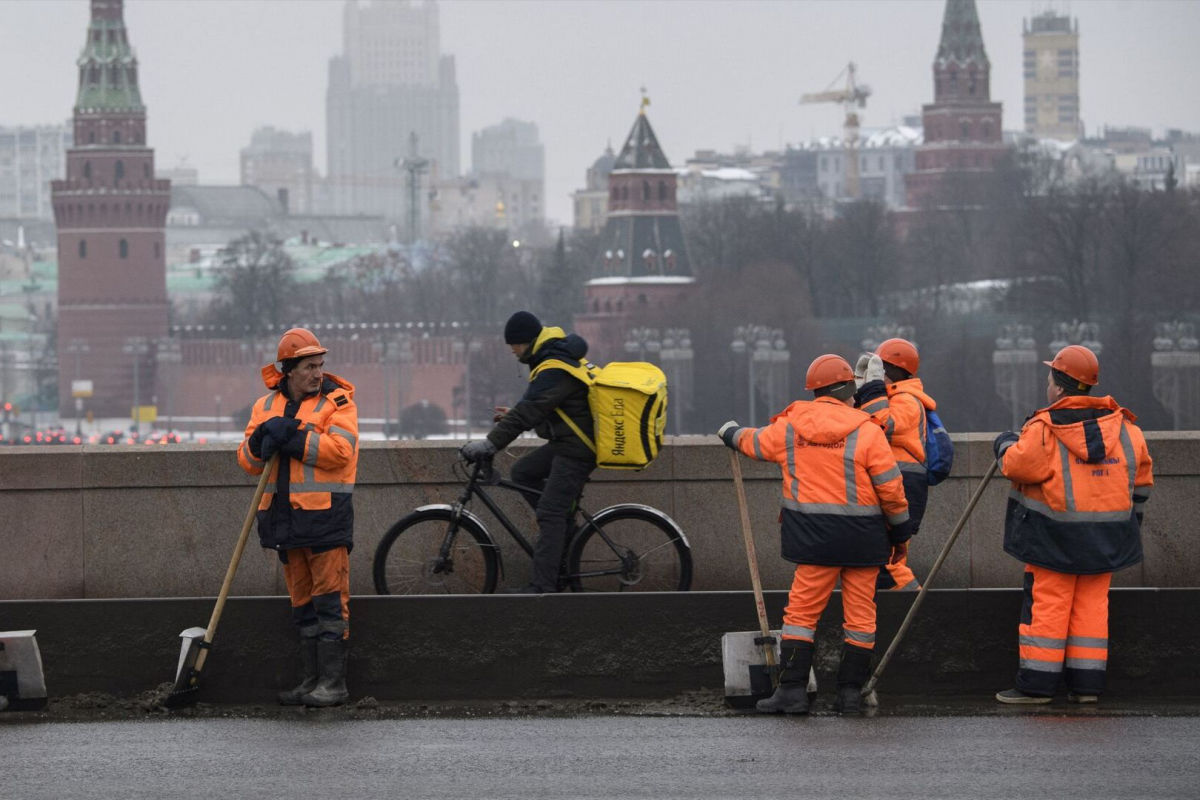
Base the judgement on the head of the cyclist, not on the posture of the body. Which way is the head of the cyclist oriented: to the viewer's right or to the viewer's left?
to the viewer's left

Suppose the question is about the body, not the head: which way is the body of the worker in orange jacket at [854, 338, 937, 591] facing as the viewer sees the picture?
to the viewer's left

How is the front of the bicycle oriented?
to the viewer's left

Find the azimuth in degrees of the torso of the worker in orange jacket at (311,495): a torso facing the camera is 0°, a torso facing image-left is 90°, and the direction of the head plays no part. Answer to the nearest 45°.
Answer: approximately 45°

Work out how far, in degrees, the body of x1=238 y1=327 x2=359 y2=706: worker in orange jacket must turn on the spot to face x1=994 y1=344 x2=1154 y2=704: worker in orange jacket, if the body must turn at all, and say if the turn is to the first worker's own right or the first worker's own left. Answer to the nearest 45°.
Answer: approximately 135° to the first worker's own left

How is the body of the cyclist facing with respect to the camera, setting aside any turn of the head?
to the viewer's left

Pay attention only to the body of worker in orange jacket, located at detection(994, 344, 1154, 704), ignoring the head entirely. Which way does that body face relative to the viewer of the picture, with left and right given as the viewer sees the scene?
facing away from the viewer and to the left of the viewer

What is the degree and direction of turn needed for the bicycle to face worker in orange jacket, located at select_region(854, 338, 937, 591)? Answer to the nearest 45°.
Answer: approximately 135° to its left

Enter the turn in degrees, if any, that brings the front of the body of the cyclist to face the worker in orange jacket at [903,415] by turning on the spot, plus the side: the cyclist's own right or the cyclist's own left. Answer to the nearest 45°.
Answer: approximately 180°

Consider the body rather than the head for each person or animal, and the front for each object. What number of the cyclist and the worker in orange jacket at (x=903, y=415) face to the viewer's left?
2

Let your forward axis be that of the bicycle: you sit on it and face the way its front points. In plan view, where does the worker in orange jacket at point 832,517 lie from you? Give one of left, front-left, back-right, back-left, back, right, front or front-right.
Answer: back-left

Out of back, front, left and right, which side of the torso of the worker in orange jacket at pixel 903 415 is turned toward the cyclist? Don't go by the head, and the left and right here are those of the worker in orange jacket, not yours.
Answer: front

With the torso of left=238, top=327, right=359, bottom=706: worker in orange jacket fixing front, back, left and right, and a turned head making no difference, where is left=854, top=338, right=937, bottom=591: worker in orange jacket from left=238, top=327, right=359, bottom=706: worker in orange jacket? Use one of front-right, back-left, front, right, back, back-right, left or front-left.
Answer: back-left
